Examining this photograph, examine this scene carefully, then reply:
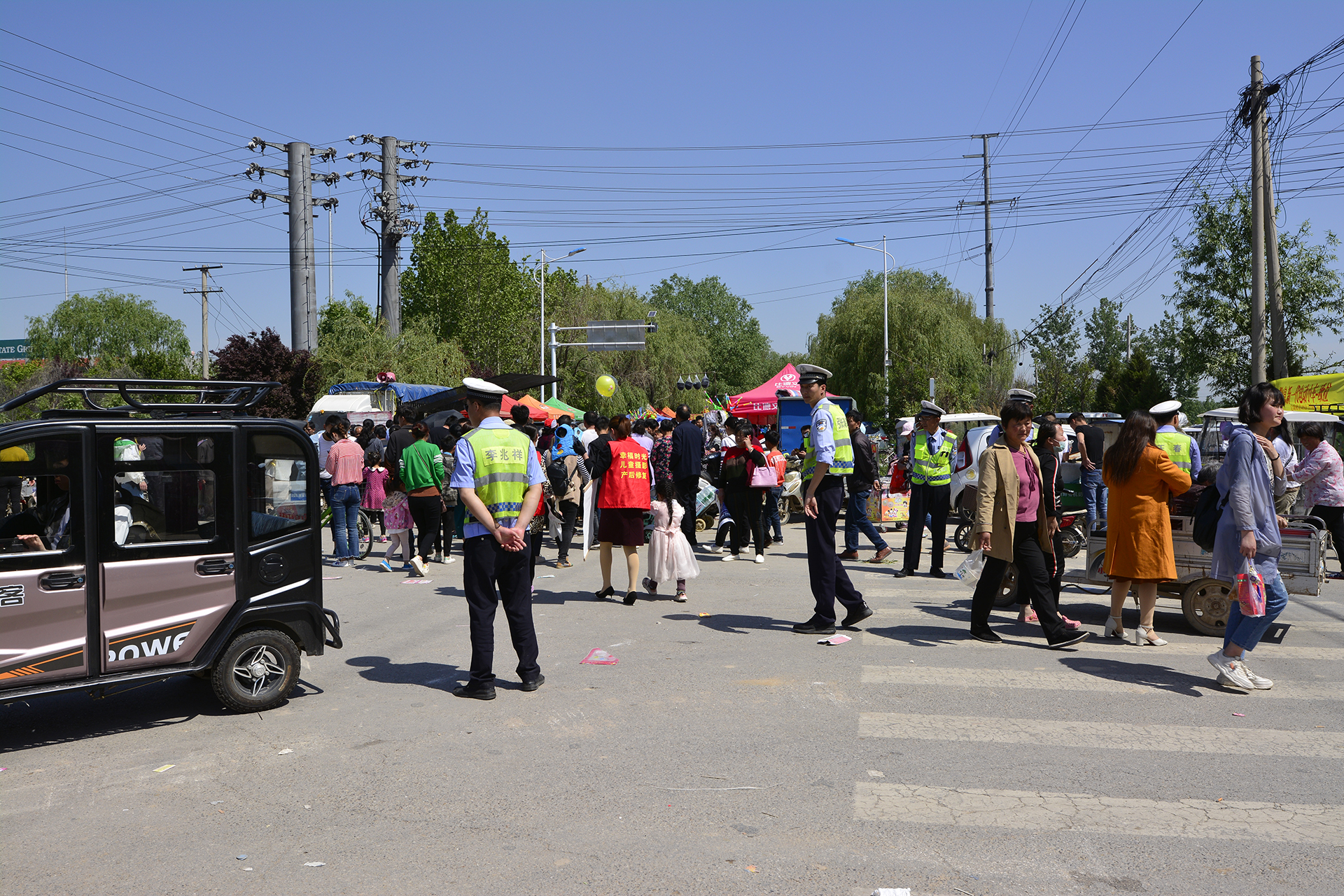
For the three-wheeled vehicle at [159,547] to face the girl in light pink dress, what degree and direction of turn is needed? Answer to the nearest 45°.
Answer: approximately 135° to its right

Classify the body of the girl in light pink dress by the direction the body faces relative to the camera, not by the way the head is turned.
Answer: away from the camera

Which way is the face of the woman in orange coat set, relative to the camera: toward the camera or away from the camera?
away from the camera

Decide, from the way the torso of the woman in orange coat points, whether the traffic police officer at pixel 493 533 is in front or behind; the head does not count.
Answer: behind

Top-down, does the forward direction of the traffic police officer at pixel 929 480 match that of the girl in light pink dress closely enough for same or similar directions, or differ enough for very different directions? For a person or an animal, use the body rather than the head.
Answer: very different directions

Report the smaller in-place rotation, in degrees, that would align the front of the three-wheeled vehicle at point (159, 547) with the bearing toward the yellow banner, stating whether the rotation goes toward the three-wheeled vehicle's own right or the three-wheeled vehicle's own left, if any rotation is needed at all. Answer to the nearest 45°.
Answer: approximately 180°

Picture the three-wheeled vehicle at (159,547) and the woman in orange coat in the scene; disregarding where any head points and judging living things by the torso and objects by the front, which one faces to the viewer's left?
the three-wheeled vehicle

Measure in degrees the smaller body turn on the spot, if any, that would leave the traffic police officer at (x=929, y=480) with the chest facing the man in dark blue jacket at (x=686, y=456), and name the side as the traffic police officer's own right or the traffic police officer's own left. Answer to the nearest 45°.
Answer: approximately 90° to the traffic police officer's own right

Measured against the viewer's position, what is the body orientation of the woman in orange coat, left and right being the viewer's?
facing away from the viewer and to the right of the viewer

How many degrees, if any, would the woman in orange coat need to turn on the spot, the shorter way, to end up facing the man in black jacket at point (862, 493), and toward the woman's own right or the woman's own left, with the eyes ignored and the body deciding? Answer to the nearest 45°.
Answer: approximately 90° to the woman's own left

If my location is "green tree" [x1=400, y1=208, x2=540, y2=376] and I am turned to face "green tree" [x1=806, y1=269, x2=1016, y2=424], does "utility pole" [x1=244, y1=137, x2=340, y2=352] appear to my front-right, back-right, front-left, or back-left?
back-right

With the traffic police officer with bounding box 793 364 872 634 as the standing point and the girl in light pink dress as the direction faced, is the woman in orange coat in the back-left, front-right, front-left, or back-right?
back-right

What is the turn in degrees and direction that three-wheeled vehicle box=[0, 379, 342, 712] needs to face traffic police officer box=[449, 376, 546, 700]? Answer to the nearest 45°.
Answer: approximately 180°
